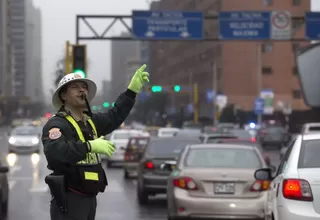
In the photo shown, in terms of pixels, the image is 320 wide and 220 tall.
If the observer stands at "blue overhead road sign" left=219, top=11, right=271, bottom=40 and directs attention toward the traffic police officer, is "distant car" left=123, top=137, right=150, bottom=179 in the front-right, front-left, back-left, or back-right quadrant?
front-right

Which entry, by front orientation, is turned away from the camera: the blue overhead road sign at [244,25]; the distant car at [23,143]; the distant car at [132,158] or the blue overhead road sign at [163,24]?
the distant car at [132,158]

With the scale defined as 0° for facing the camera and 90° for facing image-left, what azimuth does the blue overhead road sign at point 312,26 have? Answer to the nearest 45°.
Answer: approximately 0°

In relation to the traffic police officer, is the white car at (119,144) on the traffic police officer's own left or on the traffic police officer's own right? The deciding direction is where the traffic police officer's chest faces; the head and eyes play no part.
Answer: on the traffic police officer's own left

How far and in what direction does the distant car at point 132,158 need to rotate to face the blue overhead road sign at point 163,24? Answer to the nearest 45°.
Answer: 0° — it already faces it

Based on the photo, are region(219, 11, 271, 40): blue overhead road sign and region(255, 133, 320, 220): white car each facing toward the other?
yes

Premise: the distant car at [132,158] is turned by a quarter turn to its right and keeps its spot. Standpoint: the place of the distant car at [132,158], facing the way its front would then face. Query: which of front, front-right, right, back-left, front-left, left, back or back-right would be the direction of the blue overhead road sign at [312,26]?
front-left

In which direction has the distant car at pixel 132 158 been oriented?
away from the camera

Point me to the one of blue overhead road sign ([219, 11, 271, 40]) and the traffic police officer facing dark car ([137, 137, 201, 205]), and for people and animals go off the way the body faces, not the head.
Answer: the blue overhead road sign

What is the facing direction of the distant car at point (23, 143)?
toward the camera

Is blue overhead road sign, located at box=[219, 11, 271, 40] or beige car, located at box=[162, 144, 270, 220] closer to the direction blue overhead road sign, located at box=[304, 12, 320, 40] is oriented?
the beige car

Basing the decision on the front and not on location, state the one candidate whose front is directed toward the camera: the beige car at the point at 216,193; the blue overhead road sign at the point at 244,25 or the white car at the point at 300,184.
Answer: the blue overhead road sign

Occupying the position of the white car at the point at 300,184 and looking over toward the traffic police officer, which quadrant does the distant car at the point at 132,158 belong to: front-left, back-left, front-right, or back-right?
back-right

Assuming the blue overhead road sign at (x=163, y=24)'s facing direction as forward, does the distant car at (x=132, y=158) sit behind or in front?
in front

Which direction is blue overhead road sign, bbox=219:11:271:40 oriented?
toward the camera

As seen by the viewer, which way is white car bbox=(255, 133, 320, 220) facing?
away from the camera

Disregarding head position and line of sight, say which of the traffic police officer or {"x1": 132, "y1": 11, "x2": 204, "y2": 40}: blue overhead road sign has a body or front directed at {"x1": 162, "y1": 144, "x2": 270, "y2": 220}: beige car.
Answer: the blue overhead road sign
